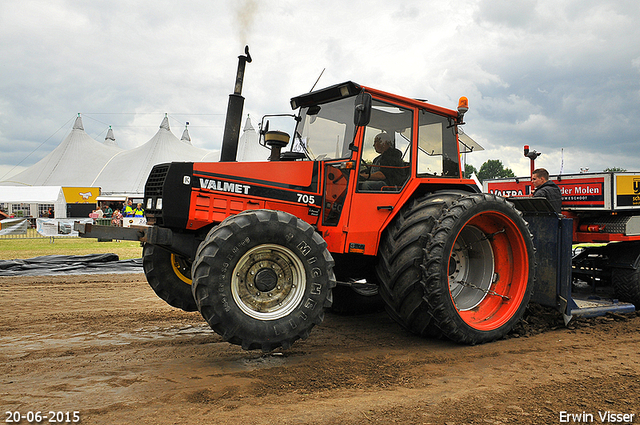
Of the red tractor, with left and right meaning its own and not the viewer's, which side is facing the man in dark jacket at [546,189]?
back

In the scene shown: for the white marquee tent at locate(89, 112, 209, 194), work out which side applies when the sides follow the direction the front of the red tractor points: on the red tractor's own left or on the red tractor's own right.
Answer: on the red tractor's own right

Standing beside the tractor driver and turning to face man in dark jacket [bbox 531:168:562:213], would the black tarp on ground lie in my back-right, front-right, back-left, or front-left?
back-left

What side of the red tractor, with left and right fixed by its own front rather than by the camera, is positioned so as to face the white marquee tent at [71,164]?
right

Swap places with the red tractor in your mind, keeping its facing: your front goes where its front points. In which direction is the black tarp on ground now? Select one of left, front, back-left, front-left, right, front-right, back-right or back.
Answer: right

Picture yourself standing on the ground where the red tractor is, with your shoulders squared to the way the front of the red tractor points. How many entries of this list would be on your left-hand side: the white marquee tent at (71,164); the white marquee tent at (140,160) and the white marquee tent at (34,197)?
0

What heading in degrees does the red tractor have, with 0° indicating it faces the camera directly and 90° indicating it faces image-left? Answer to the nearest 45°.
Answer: approximately 45°

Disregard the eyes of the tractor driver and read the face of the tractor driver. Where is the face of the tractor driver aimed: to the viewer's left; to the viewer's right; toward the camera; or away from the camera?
to the viewer's left

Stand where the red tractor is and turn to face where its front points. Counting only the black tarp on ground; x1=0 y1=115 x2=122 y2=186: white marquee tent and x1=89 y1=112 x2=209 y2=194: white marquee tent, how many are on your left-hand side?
0

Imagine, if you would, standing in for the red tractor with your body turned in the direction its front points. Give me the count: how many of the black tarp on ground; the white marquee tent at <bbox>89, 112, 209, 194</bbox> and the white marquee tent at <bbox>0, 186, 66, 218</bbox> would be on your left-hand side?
0

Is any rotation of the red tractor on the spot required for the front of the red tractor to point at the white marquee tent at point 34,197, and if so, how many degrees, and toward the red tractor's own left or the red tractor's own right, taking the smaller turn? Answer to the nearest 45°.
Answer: approximately 90° to the red tractor's own right
